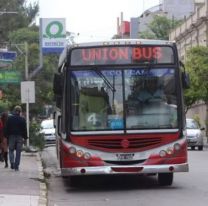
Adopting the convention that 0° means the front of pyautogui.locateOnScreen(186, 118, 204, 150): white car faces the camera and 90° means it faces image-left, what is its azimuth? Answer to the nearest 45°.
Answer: approximately 0°
